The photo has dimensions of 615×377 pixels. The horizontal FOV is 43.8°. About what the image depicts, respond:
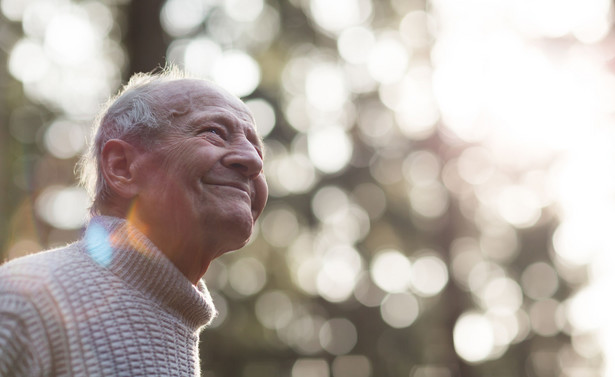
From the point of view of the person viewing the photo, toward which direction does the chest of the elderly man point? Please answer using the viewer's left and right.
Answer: facing the viewer and to the right of the viewer
